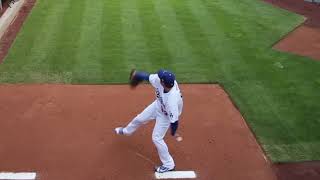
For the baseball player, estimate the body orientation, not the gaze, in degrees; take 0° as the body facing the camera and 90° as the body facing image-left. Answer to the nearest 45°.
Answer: approximately 45°
